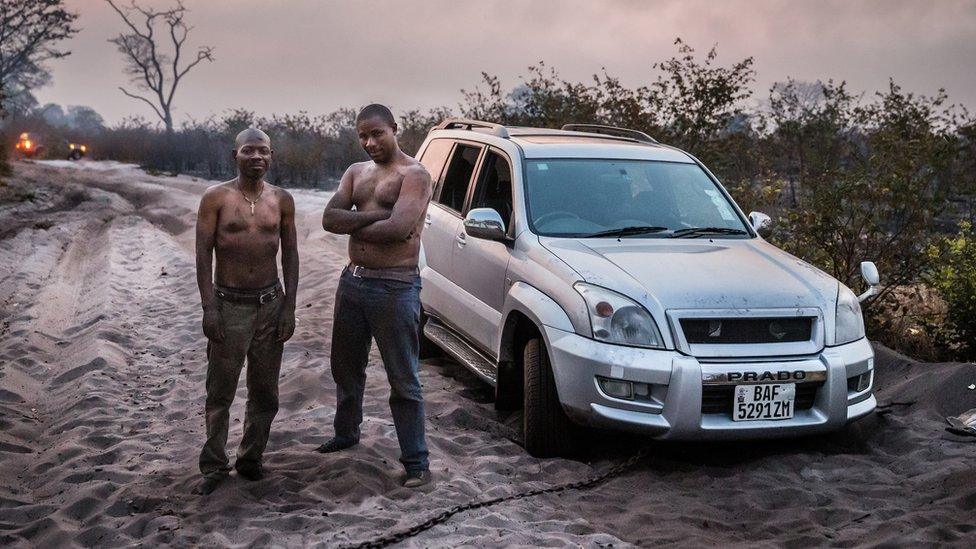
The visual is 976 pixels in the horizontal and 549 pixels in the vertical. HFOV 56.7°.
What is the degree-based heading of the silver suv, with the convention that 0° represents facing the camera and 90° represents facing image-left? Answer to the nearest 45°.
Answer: approximately 315°

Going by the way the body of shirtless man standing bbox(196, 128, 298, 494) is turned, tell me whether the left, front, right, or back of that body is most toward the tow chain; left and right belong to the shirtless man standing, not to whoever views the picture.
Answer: left

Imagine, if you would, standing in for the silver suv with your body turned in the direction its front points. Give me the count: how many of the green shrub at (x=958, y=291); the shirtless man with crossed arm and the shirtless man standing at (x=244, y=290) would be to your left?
1

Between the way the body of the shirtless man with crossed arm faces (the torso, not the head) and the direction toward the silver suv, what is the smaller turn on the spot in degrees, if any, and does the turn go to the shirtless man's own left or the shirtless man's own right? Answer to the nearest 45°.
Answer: approximately 135° to the shirtless man's own left

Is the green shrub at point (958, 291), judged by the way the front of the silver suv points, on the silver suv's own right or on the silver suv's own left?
on the silver suv's own left

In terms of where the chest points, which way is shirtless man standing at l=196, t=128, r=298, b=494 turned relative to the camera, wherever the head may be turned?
toward the camera

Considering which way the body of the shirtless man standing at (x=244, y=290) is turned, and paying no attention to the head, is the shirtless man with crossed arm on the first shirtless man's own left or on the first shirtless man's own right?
on the first shirtless man's own left

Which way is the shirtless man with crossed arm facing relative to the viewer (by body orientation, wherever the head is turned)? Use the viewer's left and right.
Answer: facing the viewer and to the left of the viewer

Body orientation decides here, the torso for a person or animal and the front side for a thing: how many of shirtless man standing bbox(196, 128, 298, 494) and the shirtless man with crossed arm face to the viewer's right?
0

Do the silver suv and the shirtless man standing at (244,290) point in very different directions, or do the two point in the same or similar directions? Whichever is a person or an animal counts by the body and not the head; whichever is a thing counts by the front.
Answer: same or similar directions

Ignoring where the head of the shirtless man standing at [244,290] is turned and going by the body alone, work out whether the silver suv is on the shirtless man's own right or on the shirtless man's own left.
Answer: on the shirtless man's own left

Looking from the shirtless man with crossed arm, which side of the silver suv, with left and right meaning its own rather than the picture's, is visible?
right
